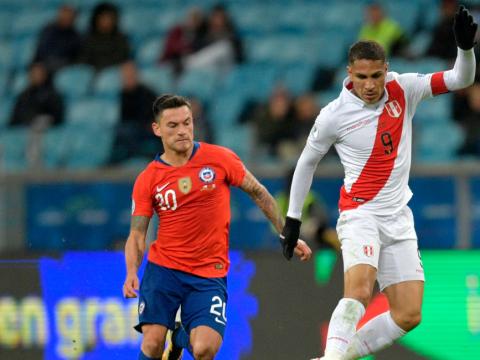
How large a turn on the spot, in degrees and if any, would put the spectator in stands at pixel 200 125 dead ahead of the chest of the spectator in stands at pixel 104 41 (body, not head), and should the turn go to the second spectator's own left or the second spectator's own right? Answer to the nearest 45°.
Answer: approximately 45° to the second spectator's own left

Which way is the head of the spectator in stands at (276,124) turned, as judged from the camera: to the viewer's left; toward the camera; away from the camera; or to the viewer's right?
toward the camera

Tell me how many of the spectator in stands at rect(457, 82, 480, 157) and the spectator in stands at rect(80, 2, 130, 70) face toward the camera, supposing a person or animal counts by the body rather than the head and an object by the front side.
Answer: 2

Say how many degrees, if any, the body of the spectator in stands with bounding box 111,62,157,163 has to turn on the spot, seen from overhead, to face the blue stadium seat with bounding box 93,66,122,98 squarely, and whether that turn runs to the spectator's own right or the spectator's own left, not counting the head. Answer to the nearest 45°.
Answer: approximately 180°

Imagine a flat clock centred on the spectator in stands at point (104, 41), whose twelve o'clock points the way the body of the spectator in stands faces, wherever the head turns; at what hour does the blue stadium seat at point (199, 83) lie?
The blue stadium seat is roughly at 10 o'clock from the spectator in stands.

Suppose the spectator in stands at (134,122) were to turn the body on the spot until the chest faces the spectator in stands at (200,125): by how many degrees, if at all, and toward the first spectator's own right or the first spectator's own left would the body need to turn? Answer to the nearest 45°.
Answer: approximately 90° to the first spectator's own left

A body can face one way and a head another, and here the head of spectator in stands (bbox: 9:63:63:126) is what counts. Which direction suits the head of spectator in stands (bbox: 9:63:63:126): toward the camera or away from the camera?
toward the camera

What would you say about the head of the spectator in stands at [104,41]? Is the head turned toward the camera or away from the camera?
toward the camera

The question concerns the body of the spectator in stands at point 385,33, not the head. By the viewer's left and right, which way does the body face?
facing the viewer

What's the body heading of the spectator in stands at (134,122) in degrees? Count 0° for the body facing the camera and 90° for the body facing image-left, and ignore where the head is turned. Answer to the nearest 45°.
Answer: approximately 0°

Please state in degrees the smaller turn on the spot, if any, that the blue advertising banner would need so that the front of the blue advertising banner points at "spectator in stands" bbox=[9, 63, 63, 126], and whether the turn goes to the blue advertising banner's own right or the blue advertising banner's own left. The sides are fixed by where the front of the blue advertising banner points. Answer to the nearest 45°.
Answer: approximately 180°

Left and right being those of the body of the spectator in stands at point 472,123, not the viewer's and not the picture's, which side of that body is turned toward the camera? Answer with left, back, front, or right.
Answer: front

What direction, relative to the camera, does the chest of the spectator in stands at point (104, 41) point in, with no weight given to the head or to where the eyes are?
toward the camera

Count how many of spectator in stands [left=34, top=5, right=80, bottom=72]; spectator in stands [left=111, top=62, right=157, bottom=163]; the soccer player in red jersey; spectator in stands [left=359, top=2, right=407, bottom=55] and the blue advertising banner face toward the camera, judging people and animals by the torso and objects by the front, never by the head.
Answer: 5

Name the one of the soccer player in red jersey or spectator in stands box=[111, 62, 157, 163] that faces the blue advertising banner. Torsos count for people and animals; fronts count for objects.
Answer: the spectator in stands
